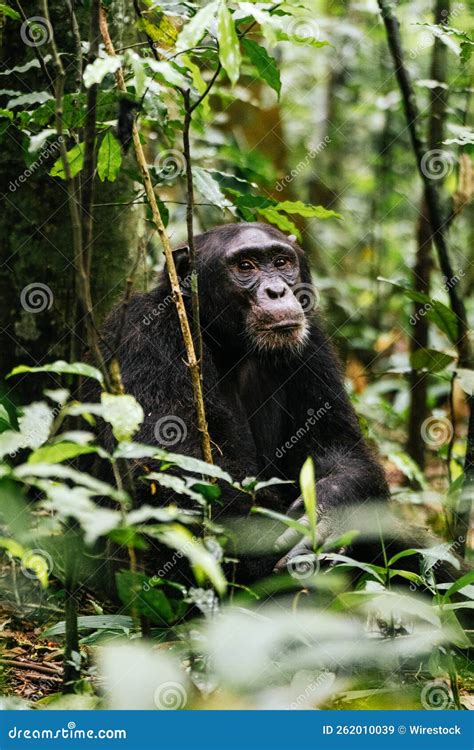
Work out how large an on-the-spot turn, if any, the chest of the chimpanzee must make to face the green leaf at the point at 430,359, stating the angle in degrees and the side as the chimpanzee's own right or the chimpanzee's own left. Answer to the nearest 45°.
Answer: approximately 90° to the chimpanzee's own left

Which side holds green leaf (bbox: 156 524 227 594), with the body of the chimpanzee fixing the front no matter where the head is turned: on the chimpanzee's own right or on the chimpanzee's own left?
on the chimpanzee's own right

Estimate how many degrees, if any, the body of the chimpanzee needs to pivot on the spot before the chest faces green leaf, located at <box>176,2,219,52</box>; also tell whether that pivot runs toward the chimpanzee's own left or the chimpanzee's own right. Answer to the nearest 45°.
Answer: approximately 45° to the chimpanzee's own right

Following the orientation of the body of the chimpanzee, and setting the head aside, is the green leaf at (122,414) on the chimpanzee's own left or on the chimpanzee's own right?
on the chimpanzee's own right

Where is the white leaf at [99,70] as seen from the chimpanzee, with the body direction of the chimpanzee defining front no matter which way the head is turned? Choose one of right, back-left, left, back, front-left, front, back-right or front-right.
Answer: front-right

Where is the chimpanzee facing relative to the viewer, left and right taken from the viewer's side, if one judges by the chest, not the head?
facing the viewer and to the right of the viewer

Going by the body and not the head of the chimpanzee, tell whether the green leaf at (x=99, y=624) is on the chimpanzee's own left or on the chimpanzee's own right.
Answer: on the chimpanzee's own right

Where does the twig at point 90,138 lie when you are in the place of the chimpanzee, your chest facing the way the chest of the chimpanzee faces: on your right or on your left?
on your right
